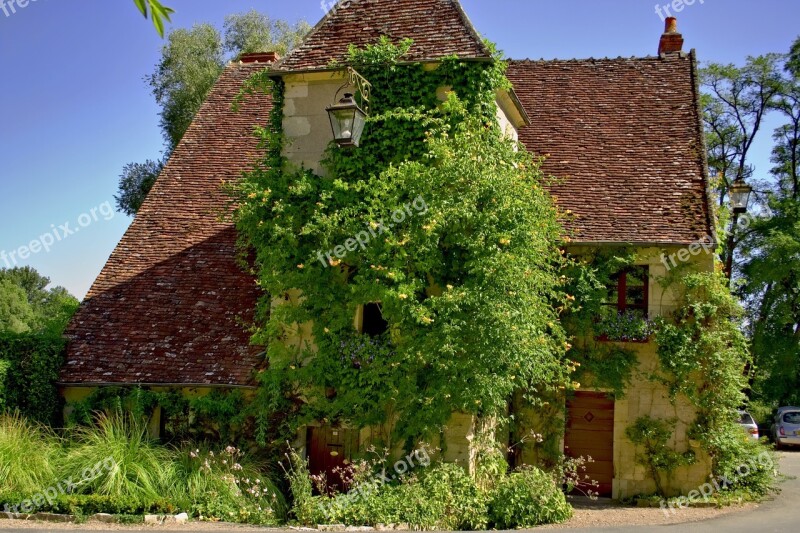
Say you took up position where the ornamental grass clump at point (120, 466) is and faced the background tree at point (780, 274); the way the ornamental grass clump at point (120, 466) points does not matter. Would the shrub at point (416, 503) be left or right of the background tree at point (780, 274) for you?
right

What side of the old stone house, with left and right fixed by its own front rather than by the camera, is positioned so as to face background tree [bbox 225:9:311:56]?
back

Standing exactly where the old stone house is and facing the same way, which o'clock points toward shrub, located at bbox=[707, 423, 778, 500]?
The shrub is roughly at 9 o'clock from the old stone house.

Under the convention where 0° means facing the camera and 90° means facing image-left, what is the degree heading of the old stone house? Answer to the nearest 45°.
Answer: approximately 0°

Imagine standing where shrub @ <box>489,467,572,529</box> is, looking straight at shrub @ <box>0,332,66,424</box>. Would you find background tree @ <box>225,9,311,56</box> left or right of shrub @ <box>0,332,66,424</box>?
right

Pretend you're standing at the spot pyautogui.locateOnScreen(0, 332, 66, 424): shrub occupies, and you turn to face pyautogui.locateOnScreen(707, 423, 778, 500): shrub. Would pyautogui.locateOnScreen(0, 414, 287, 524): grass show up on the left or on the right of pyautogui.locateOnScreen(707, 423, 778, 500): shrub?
right

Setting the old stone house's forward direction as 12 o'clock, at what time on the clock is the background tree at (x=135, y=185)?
The background tree is roughly at 5 o'clock from the old stone house.

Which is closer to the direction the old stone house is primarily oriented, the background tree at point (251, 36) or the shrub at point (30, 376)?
the shrub

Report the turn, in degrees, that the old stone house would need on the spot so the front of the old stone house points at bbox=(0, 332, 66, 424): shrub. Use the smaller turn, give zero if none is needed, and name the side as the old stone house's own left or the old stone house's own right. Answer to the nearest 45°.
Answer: approximately 90° to the old stone house's own right

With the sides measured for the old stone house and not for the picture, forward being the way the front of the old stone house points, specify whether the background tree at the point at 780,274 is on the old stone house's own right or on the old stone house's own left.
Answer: on the old stone house's own left
